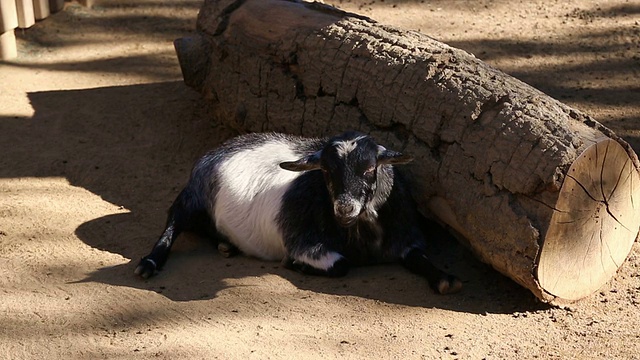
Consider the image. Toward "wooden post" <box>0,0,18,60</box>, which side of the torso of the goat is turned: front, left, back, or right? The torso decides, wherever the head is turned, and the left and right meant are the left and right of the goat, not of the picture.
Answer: back

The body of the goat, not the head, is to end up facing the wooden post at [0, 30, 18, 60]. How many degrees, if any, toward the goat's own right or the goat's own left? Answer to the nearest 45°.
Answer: approximately 180°

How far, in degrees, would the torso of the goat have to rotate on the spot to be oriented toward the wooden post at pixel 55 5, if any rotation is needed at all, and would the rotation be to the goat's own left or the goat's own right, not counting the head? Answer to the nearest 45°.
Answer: approximately 180°

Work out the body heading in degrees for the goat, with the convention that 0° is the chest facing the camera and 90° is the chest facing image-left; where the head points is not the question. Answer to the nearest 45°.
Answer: approximately 315°

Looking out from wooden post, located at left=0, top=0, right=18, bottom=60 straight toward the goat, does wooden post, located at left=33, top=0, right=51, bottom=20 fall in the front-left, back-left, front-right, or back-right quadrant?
back-left

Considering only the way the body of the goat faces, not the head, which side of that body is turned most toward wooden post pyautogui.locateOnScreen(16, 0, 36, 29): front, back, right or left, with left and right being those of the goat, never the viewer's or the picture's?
back

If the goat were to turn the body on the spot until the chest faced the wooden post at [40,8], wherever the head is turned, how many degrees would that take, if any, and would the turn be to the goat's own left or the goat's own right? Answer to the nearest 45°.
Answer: approximately 180°
